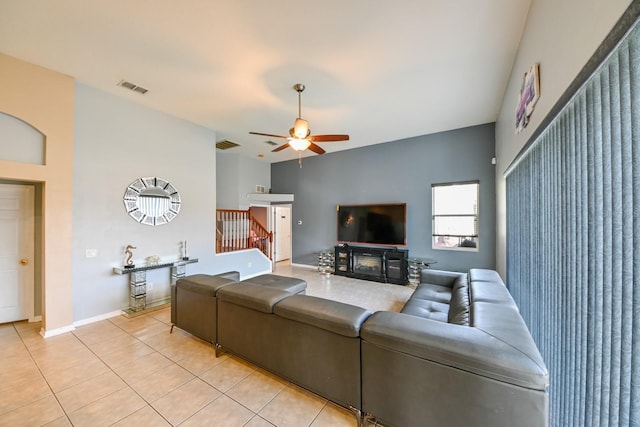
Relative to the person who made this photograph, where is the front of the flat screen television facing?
facing the viewer

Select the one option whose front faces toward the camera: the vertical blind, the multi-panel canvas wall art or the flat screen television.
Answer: the flat screen television

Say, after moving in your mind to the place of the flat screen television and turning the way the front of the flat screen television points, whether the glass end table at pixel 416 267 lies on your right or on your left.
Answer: on your left

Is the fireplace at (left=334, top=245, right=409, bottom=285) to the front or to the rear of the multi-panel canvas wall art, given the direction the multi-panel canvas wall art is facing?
to the front

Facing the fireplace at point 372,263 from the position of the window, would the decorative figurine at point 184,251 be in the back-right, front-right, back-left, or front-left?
front-left

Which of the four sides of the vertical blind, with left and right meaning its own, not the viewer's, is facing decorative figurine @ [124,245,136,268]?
front

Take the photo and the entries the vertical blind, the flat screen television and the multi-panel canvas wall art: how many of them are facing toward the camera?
1

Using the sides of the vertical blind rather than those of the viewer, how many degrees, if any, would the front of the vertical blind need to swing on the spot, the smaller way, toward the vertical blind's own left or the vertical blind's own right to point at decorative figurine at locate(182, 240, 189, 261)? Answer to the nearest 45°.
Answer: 0° — it already faces it

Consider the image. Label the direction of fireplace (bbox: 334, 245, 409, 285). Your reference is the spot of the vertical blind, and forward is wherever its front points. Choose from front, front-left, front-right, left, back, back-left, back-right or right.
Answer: front-right

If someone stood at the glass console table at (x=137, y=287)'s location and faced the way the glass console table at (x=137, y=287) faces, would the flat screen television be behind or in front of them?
in front

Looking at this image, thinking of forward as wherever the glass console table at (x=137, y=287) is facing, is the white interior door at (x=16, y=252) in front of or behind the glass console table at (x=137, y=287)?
behind

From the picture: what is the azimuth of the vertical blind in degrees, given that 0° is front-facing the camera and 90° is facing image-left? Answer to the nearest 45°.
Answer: approximately 90°

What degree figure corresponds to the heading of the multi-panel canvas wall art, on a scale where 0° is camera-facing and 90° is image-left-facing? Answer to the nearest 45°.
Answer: approximately 90°

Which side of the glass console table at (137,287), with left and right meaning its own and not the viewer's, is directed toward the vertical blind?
front

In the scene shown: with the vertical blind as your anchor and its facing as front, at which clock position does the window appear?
The window is roughly at 2 o'clock from the vertical blind.
